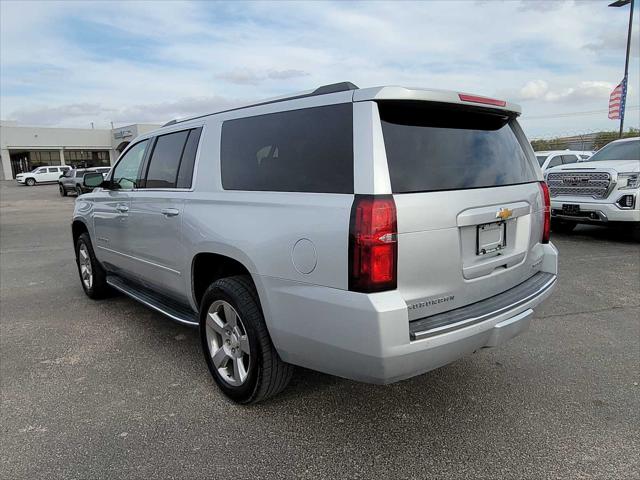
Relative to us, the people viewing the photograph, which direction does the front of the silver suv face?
facing away from the viewer and to the left of the viewer

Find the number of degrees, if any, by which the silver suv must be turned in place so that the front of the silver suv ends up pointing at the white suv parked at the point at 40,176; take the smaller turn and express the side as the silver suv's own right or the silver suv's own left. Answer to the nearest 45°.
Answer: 0° — it already faces it

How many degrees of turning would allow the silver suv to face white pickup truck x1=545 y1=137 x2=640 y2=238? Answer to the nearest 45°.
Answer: approximately 90° to its right

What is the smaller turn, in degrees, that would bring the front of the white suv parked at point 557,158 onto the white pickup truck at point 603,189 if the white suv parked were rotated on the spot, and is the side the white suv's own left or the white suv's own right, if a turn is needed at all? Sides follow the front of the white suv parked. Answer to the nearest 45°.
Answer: approximately 45° to the white suv's own left

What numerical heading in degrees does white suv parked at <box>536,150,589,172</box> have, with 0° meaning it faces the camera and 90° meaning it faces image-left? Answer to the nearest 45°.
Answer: approximately 45°

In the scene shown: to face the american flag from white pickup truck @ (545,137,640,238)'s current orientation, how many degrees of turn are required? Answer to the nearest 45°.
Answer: approximately 135° to its right

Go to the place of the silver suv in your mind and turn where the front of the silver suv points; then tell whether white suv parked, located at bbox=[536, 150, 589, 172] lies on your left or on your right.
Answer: on your right

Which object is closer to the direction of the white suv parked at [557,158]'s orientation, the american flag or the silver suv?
the silver suv

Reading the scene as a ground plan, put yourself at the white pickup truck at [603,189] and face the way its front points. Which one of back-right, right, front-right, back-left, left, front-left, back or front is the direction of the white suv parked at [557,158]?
back-right

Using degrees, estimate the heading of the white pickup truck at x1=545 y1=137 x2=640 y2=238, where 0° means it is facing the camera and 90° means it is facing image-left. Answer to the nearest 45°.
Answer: approximately 45°

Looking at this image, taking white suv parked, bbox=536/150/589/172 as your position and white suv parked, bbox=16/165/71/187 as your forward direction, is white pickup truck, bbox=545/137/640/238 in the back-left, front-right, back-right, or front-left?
back-left

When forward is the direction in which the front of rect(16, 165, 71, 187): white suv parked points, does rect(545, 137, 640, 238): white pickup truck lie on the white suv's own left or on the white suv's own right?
on the white suv's own left
